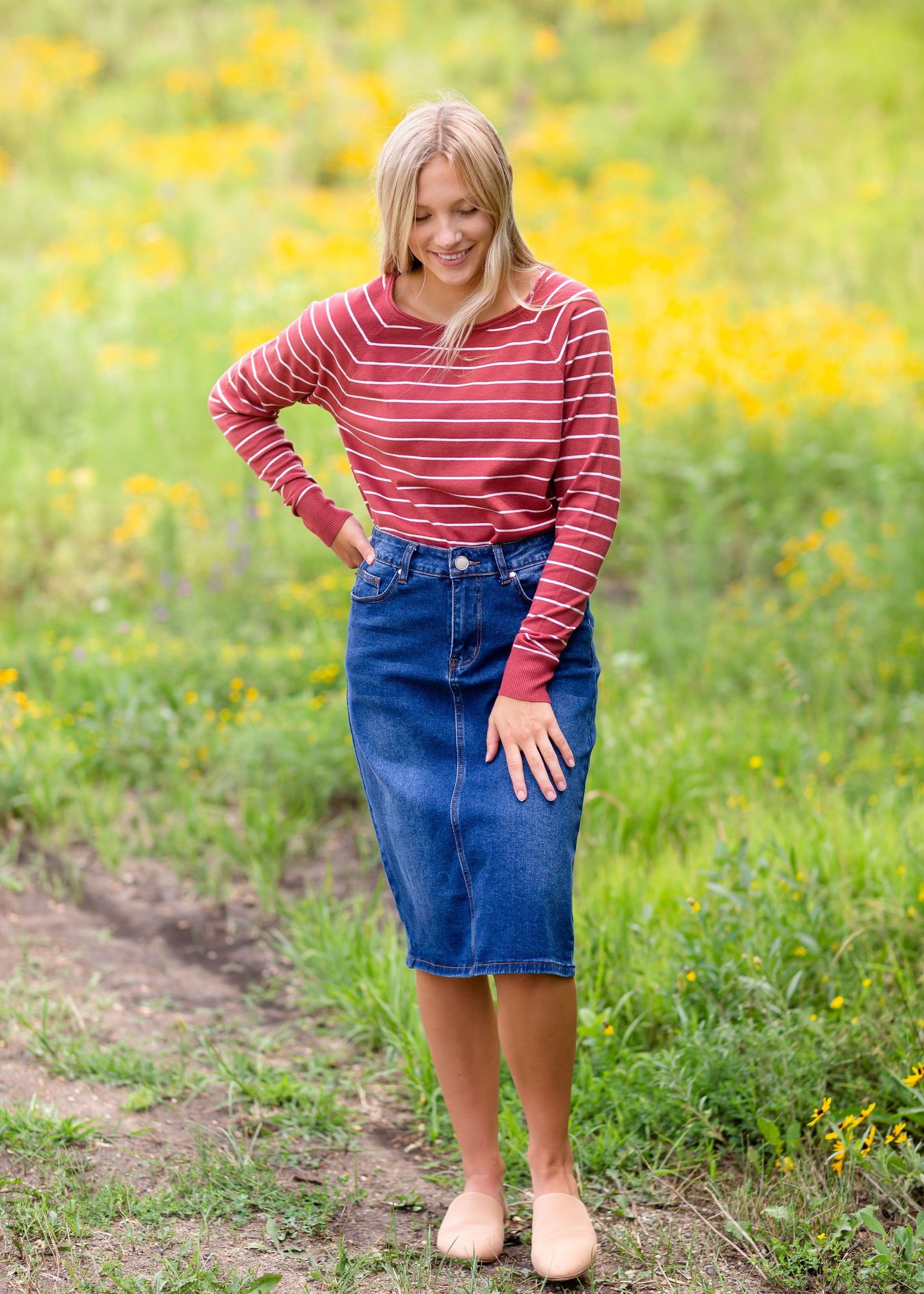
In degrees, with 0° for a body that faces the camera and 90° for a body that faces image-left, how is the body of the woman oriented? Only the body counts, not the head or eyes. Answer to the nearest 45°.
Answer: approximately 0°

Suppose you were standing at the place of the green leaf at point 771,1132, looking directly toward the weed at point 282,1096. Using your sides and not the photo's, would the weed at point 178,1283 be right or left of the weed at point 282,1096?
left

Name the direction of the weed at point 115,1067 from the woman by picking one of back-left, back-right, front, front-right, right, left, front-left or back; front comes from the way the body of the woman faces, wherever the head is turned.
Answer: back-right
